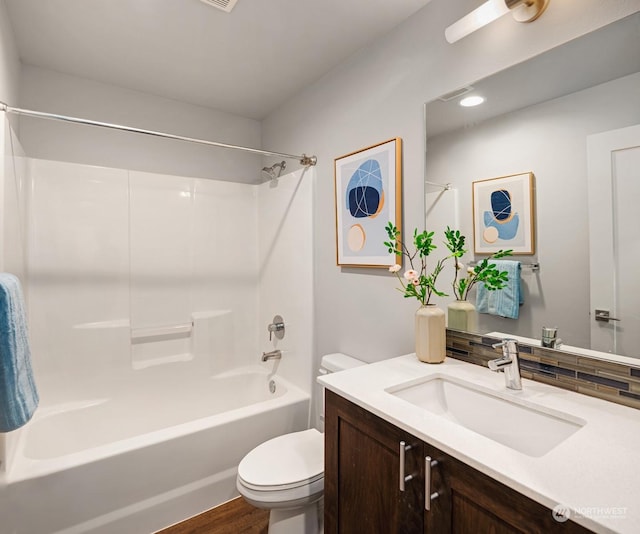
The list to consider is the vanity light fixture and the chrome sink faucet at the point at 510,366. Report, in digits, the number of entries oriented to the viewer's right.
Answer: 0

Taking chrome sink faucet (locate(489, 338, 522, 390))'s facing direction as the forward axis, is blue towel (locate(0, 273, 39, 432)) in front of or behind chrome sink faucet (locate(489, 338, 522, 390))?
in front

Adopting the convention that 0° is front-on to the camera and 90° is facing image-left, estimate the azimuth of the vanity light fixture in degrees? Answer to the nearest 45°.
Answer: approximately 45°

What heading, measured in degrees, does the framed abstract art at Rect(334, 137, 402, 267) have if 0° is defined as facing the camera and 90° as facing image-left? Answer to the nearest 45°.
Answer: approximately 45°

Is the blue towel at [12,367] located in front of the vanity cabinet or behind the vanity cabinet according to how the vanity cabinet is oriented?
in front

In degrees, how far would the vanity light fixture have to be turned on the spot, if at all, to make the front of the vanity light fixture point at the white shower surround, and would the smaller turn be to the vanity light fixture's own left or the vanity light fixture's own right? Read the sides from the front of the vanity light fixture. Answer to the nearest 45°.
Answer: approximately 45° to the vanity light fixture's own right
